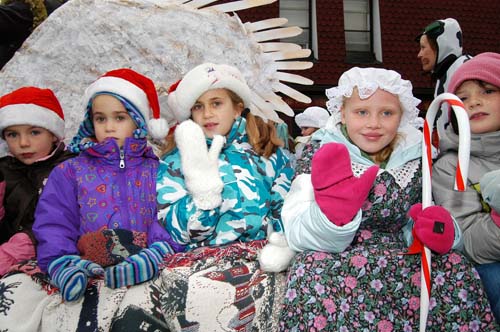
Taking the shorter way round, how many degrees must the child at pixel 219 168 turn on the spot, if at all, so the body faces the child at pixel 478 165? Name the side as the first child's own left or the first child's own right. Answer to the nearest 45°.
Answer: approximately 135° to the first child's own left

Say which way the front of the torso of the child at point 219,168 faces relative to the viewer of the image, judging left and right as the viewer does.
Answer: facing the viewer and to the left of the viewer

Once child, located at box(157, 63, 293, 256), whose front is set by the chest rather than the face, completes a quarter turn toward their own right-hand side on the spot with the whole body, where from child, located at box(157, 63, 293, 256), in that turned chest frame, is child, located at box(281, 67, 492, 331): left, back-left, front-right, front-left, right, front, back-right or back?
back

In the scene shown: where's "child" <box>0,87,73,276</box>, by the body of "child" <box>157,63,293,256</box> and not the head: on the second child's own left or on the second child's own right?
on the second child's own right
